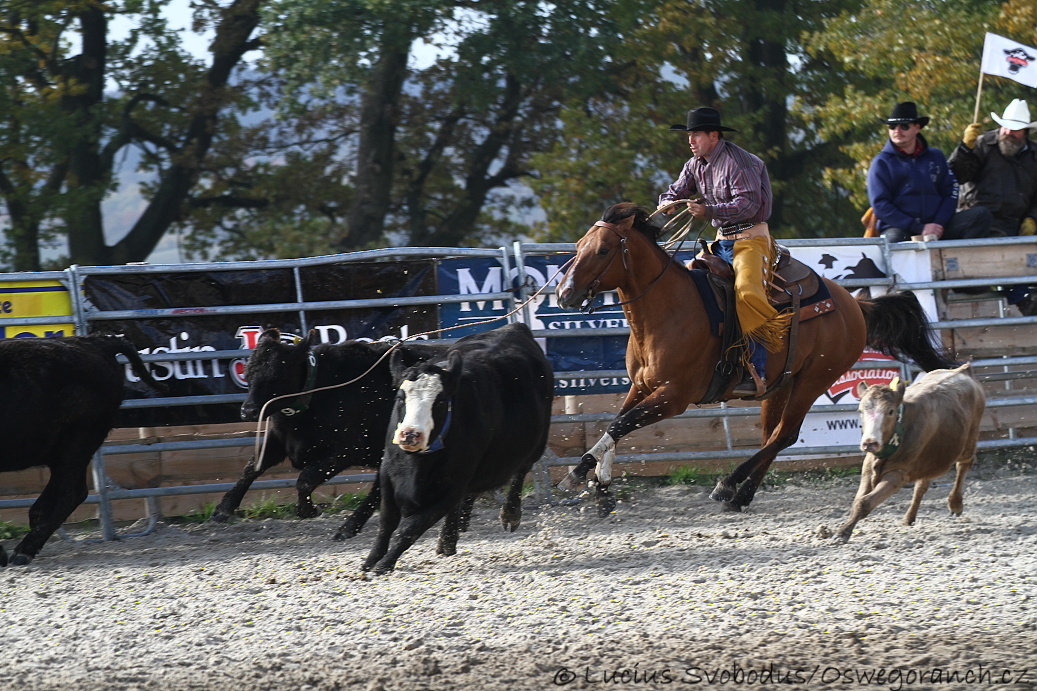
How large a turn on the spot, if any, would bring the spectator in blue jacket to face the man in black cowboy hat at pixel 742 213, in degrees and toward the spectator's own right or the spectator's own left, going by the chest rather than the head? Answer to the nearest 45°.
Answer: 0° — they already face them

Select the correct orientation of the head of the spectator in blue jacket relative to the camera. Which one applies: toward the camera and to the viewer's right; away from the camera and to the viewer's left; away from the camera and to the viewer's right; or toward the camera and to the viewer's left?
toward the camera and to the viewer's left

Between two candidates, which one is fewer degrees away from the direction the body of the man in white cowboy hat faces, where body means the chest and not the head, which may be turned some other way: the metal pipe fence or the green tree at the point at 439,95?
the metal pipe fence

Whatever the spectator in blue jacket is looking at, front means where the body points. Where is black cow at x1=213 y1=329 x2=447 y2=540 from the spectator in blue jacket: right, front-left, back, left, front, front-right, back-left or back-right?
front-right

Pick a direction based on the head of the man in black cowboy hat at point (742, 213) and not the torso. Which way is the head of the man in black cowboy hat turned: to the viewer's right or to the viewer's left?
to the viewer's left

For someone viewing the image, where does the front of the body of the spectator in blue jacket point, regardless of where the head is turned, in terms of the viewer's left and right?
facing the viewer

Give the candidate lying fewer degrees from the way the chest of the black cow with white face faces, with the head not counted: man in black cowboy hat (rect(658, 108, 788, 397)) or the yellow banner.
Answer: the yellow banner

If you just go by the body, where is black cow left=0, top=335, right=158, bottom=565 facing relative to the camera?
to the viewer's left

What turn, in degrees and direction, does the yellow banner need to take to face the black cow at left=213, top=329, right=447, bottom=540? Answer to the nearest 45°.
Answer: approximately 45° to its left

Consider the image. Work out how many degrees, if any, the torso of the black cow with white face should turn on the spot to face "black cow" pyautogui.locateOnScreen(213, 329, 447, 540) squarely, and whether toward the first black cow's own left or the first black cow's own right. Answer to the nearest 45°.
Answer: approximately 90° to the first black cow's own right

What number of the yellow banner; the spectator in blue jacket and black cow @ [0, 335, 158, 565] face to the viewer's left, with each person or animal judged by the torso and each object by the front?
1

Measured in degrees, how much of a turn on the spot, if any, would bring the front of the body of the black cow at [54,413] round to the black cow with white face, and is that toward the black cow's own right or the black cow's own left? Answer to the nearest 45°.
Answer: approximately 135° to the black cow's own left
